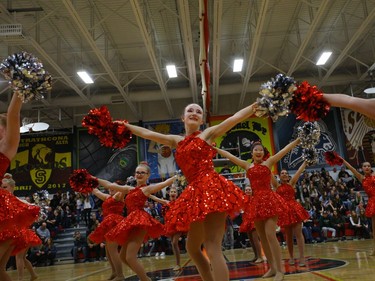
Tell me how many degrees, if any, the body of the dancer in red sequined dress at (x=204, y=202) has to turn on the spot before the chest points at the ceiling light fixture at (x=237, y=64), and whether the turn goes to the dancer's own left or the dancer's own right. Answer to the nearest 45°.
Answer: approximately 180°

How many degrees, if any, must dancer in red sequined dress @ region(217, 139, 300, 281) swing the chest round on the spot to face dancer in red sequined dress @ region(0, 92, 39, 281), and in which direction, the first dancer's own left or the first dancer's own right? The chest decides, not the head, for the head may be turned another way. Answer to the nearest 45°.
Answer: approximately 45° to the first dancer's own right

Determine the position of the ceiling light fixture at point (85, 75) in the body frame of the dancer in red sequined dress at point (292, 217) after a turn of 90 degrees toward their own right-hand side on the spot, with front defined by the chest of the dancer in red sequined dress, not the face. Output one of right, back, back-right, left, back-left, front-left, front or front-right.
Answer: front-right

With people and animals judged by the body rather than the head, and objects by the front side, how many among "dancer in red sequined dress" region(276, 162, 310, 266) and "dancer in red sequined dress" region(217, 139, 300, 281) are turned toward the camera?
2

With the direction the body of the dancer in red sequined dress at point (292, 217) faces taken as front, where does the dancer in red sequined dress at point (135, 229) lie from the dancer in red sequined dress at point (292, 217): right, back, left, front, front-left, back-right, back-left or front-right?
front-right

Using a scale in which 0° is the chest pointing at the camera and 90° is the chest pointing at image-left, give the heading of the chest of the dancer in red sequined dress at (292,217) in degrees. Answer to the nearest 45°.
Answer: approximately 0°

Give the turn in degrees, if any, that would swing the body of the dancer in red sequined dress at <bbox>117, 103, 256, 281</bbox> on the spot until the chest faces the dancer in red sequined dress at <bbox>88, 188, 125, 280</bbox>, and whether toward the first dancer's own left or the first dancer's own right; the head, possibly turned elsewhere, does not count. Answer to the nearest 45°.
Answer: approximately 135° to the first dancer's own right

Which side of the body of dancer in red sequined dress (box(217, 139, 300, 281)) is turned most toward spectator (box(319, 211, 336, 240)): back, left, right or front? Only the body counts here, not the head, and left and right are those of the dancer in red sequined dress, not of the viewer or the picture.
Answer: back

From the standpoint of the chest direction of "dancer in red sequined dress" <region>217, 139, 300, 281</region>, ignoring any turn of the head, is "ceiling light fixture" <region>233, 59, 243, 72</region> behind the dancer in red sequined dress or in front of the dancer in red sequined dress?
behind

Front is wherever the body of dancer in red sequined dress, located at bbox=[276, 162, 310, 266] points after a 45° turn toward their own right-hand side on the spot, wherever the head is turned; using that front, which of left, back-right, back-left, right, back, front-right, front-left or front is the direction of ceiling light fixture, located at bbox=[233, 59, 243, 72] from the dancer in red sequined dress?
back-right

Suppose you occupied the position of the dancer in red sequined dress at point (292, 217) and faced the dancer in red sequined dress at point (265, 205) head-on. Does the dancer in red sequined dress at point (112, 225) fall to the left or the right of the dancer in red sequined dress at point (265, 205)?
right
